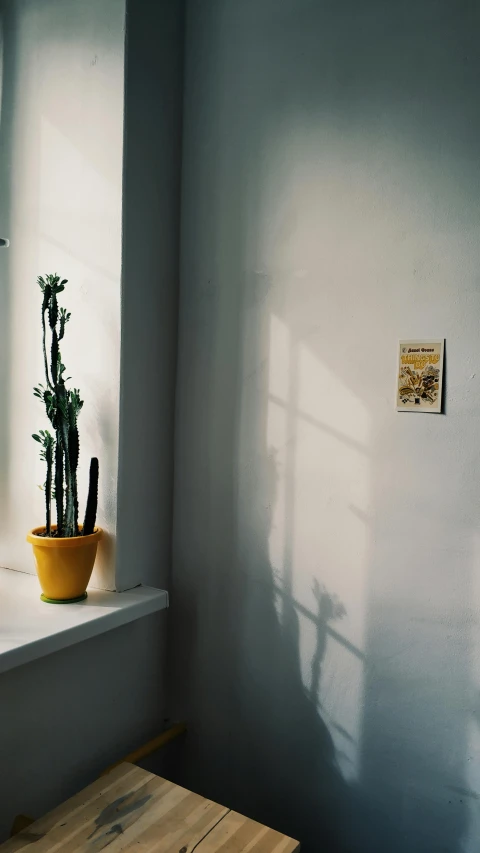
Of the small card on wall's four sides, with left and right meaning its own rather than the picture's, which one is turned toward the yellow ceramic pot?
right

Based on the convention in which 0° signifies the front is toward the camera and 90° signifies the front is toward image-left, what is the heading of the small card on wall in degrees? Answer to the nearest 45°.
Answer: approximately 0°

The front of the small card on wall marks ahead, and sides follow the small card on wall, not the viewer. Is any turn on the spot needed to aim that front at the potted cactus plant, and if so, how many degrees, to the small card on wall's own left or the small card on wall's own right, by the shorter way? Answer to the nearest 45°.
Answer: approximately 90° to the small card on wall's own right
